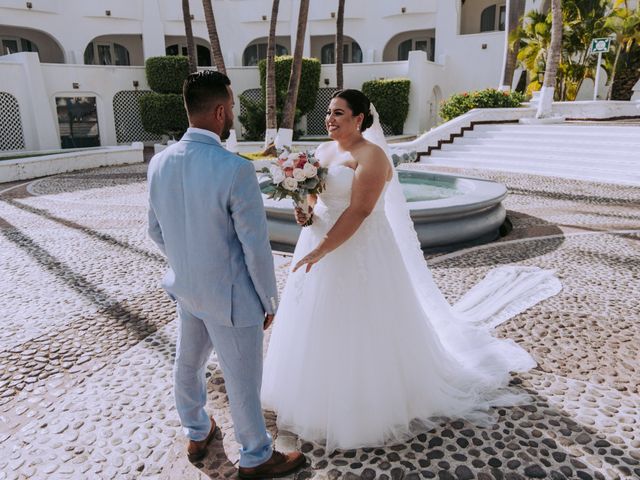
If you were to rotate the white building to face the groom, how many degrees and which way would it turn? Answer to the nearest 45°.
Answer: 0° — it already faces them

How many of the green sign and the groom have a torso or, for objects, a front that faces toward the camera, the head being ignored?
1

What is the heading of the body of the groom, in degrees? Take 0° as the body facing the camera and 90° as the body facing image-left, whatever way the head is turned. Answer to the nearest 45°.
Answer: approximately 225°

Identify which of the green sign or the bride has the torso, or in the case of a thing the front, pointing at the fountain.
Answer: the green sign

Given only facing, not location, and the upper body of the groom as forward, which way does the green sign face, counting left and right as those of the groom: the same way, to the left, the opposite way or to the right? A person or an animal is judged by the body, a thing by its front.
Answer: the opposite way

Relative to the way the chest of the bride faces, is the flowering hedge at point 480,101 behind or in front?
behind

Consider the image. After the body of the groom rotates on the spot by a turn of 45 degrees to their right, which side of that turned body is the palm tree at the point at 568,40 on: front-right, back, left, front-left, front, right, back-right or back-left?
front-left

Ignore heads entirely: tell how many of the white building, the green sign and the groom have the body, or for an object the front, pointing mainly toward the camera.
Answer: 2

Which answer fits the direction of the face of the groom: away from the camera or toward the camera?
away from the camera

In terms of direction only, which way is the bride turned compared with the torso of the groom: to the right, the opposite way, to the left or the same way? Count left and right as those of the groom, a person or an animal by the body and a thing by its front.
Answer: the opposite way

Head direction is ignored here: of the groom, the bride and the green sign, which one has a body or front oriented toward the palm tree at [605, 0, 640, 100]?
the groom

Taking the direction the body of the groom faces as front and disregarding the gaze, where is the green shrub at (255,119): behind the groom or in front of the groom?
in front

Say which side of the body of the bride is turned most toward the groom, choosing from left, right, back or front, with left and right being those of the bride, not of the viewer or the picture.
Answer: front

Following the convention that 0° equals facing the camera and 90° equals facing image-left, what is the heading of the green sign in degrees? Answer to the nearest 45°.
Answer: approximately 0°
